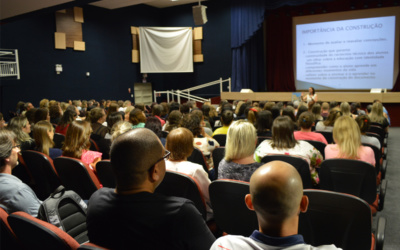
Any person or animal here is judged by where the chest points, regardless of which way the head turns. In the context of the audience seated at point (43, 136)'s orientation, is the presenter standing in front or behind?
in front

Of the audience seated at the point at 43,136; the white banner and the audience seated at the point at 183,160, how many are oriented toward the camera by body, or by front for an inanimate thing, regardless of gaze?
1

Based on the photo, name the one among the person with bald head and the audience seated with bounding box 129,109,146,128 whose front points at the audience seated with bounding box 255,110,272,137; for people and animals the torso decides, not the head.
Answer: the person with bald head

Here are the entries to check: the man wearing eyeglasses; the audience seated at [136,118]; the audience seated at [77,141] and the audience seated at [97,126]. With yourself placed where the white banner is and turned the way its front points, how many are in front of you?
4

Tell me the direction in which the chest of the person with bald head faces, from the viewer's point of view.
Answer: away from the camera

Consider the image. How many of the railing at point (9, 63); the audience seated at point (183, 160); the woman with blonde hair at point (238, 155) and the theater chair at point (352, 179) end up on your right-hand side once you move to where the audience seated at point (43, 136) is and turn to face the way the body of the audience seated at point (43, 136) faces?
3

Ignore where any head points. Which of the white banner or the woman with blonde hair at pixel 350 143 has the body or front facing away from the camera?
the woman with blonde hair

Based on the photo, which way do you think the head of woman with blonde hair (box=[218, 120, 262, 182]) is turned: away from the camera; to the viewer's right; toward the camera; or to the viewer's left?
away from the camera

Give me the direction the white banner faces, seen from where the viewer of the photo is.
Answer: facing the viewer

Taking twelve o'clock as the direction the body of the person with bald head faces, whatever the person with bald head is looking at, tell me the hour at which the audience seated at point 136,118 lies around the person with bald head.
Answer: The audience seated is roughly at 11 o'clock from the person with bald head.

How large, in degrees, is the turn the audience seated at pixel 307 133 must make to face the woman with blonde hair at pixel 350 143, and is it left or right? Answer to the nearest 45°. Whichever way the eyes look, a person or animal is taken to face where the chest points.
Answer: approximately 135° to their right

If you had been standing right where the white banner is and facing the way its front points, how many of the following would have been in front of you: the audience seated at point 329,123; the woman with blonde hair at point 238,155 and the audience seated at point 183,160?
3

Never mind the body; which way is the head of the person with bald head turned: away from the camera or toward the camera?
away from the camera

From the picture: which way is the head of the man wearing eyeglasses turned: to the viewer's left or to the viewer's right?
to the viewer's right

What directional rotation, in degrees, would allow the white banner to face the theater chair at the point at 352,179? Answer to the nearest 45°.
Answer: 0° — it already faces it

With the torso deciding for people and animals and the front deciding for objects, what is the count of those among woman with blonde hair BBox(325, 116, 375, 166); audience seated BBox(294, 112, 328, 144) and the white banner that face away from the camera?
2
